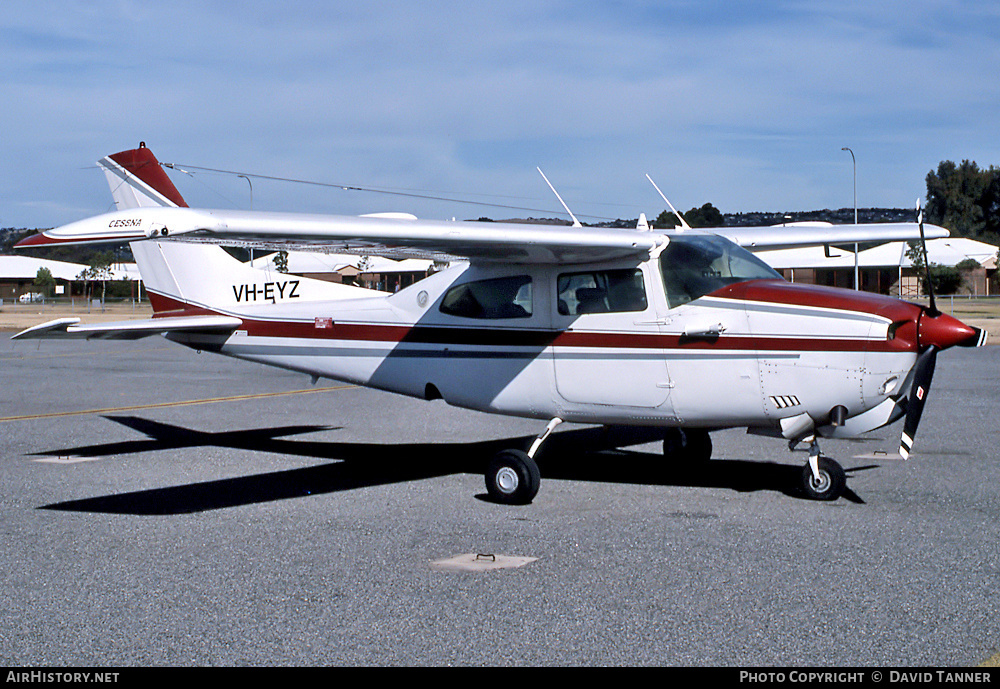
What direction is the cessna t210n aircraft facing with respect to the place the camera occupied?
facing the viewer and to the right of the viewer
